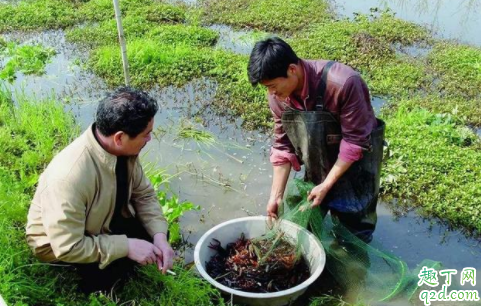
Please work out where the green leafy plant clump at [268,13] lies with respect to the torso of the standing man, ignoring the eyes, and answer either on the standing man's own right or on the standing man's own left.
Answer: on the standing man's own right

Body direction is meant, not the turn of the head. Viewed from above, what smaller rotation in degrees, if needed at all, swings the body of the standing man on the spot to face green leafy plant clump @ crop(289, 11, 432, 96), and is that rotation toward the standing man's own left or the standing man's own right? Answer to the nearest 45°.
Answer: approximately 135° to the standing man's own right

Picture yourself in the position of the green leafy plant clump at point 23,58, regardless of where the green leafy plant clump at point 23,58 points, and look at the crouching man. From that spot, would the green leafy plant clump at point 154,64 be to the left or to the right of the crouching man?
left

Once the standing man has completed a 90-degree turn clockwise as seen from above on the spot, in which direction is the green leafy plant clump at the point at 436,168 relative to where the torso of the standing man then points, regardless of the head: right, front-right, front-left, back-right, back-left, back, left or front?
right

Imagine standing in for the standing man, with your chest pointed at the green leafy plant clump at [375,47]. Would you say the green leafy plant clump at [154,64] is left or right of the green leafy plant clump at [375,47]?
left

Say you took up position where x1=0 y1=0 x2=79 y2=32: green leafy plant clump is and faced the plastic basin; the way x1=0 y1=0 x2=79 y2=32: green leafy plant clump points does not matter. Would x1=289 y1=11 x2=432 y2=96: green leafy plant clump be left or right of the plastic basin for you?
left

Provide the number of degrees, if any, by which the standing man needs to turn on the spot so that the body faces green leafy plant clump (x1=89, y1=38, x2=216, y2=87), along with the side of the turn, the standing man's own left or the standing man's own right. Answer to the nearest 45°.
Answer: approximately 90° to the standing man's own right

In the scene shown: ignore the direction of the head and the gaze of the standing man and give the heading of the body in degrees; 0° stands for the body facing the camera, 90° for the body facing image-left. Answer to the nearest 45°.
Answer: approximately 45°

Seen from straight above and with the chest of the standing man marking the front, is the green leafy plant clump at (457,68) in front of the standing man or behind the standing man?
behind

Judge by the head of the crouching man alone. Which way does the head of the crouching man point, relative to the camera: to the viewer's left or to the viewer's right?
to the viewer's right

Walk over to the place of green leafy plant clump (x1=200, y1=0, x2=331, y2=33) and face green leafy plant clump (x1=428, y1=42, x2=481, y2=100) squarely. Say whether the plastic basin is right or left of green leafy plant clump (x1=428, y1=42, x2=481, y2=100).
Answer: right
